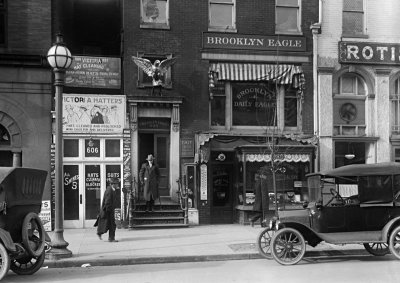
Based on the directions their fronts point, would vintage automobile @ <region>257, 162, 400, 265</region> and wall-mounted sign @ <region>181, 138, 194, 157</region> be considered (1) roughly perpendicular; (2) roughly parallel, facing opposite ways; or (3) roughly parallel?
roughly perpendicular

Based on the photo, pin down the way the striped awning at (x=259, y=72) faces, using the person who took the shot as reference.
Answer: facing the viewer

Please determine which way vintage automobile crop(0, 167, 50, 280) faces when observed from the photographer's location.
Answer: facing away from the viewer and to the left of the viewer

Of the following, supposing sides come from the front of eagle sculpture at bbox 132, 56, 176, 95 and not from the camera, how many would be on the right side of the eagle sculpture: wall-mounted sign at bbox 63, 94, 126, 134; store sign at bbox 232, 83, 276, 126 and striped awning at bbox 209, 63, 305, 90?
1

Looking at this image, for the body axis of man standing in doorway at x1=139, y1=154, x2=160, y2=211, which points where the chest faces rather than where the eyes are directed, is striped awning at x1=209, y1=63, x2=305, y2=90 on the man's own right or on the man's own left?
on the man's own left

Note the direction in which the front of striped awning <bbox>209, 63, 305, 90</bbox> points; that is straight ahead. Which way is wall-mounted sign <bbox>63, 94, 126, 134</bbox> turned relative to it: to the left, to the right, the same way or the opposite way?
the same way

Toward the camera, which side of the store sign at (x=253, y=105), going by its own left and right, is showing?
front

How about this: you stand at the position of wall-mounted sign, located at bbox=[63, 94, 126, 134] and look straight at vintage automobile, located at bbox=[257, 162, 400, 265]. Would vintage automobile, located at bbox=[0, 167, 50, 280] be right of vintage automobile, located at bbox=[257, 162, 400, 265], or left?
right

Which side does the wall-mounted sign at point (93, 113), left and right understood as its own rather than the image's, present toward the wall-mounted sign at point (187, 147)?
left

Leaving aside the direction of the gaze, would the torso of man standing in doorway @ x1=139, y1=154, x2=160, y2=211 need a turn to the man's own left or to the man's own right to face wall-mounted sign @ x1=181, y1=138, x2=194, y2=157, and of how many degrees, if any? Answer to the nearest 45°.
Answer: approximately 135° to the man's own left

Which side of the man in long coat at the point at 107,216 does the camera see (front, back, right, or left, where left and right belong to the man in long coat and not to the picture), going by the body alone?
right

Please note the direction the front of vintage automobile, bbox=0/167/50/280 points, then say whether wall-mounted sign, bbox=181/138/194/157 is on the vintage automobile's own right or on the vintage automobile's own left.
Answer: on the vintage automobile's own right

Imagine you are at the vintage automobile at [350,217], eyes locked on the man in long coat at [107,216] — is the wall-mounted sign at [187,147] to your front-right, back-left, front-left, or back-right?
front-right

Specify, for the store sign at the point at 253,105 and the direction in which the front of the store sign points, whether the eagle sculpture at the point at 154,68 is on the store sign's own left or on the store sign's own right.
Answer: on the store sign's own right

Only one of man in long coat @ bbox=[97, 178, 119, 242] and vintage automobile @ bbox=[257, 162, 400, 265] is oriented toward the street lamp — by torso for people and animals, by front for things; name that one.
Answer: the vintage automobile

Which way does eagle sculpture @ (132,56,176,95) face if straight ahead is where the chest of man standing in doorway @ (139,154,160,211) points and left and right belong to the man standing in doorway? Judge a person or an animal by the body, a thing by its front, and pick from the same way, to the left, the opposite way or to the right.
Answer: the same way

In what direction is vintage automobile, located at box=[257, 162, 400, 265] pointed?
to the viewer's left

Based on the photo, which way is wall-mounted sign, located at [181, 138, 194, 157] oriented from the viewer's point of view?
toward the camera
